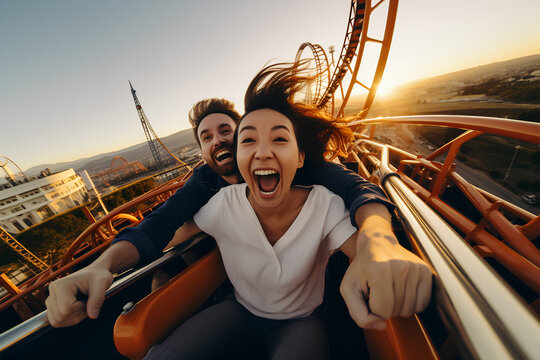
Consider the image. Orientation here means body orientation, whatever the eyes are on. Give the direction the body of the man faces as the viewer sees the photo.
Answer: toward the camera

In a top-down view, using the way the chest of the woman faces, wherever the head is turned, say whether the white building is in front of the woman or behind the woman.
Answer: behind

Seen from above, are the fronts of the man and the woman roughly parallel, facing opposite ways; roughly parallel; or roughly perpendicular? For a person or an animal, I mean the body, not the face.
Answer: roughly parallel

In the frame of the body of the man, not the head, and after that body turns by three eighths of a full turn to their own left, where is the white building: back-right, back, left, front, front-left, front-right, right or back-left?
left

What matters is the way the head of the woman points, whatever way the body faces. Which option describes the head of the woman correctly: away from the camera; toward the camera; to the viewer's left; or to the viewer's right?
toward the camera

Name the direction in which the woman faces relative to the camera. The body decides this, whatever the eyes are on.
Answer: toward the camera
